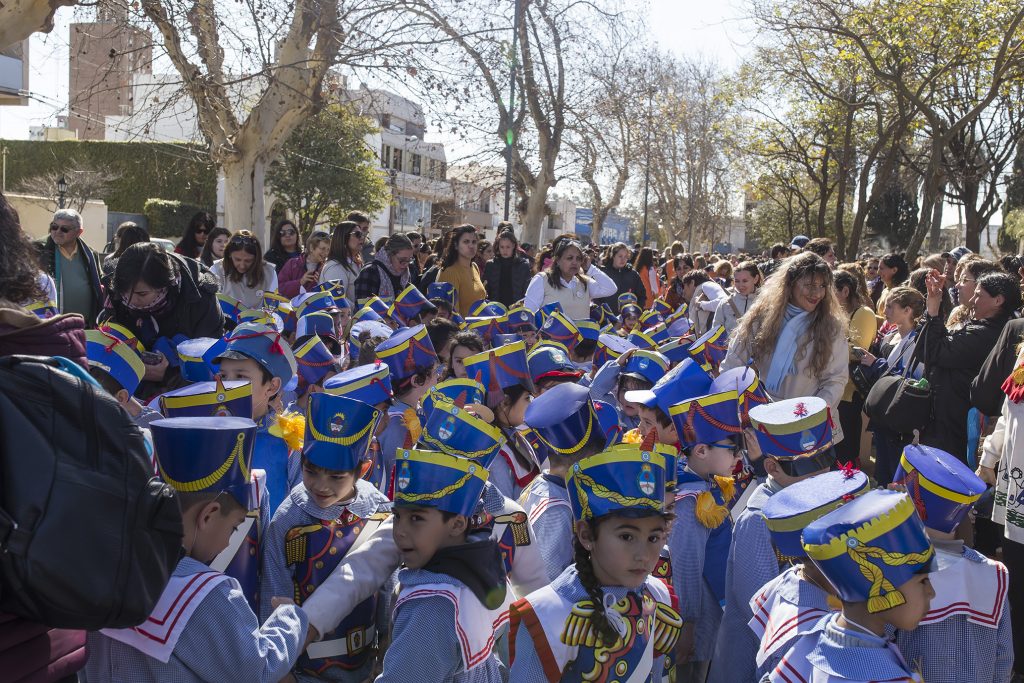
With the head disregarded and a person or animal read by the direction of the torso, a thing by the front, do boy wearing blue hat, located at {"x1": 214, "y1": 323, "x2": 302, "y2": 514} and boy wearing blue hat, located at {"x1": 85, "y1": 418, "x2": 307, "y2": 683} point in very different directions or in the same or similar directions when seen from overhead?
very different directions

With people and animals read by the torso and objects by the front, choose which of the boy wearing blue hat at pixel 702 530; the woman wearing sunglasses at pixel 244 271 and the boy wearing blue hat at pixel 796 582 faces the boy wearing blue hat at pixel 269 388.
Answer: the woman wearing sunglasses

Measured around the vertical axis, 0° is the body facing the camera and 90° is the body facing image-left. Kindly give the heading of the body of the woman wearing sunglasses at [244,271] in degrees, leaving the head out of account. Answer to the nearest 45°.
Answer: approximately 0°

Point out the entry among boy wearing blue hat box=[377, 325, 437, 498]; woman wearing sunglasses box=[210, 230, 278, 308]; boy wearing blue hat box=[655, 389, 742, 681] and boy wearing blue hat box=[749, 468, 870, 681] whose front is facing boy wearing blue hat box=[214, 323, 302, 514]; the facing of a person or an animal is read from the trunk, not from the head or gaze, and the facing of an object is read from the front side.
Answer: the woman wearing sunglasses

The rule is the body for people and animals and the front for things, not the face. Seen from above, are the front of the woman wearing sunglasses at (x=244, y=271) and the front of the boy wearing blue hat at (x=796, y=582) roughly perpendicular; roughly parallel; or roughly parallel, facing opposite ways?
roughly perpendicular

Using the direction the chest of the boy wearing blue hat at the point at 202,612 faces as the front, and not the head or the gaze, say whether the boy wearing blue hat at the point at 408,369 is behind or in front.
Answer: in front

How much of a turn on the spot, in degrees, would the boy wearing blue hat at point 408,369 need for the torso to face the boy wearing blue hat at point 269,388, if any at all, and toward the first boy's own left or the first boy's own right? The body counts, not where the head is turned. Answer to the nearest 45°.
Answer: approximately 135° to the first boy's own right

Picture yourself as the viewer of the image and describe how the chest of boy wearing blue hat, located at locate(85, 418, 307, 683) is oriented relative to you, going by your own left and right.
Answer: facing away from the viewer and to the right of the viewer
